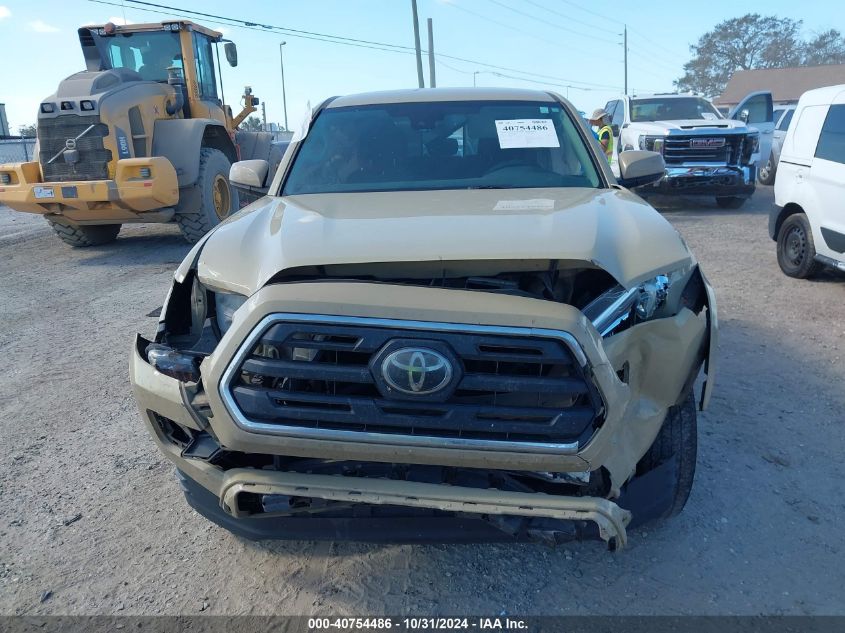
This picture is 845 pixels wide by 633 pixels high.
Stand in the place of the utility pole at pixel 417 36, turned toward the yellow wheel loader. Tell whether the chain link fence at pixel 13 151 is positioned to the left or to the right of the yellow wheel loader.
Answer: right

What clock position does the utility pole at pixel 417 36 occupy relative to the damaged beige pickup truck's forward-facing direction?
The utility pole is roughly at 6 o'clock from the damaged beige pickup truck.

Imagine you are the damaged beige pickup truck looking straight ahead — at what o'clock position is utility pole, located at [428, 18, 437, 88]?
The utility pole is roughly at 6 o'clock from the damaged beige pickup truck.

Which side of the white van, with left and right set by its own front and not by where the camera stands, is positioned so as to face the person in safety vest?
back

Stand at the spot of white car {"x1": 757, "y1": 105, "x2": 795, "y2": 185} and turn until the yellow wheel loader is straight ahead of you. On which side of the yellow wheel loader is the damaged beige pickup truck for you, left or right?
left

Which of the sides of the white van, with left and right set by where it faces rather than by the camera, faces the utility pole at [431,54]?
back

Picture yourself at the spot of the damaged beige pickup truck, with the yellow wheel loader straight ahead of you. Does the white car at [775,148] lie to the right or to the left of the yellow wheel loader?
right

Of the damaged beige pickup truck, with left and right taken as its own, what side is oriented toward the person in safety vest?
back
